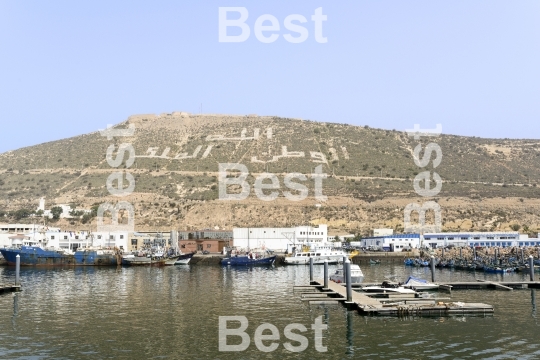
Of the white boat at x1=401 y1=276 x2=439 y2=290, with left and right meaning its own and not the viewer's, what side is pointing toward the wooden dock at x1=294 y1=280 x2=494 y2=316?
right

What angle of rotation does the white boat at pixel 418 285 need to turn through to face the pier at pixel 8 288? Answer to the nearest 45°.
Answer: approximately 180°

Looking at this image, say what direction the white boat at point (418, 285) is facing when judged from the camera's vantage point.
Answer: facing to the right of the viewer

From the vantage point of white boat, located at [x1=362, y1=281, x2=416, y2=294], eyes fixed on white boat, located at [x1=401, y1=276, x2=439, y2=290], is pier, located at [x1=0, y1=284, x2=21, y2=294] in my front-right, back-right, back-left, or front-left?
back-left
